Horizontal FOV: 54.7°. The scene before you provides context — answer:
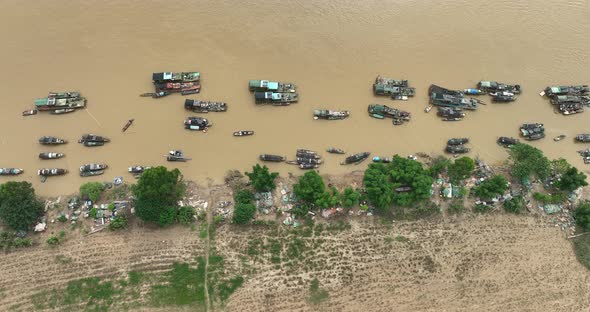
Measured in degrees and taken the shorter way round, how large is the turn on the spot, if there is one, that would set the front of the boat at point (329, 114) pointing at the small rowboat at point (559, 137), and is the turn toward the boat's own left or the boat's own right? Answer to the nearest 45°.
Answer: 0° — it already faces it

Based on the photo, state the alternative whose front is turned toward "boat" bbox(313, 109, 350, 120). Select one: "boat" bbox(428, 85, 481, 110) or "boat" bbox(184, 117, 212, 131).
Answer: "boat" bbox(184, 117, 212, 131)

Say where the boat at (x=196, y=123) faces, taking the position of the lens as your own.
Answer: facing to the right of the viewer

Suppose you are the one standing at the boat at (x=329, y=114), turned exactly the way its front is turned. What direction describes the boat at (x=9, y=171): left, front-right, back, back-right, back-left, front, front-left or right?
back

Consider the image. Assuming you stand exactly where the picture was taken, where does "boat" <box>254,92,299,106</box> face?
facing to the right of the viewer

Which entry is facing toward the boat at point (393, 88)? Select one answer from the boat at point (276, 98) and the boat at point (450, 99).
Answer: the boat at point (276, 98)

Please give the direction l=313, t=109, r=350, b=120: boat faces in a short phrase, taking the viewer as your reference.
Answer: facing to the right of the viewer

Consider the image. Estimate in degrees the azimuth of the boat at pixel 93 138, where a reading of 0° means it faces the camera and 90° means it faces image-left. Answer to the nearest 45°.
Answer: approximately 270°
